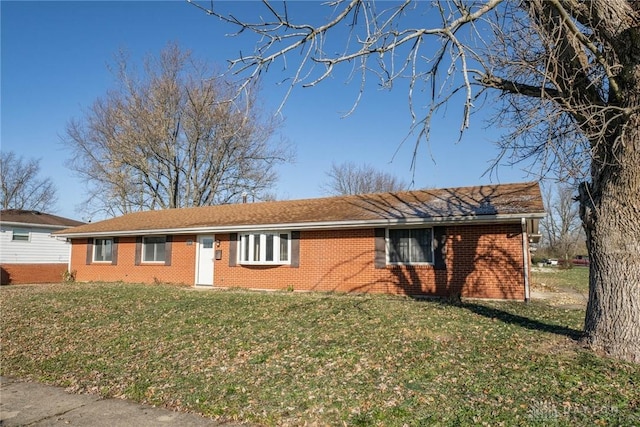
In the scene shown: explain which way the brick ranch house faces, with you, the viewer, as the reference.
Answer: facing the viewer and to the left of the viewer

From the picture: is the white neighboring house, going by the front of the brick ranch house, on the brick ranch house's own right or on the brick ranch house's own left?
on the brick ranch house's own right
